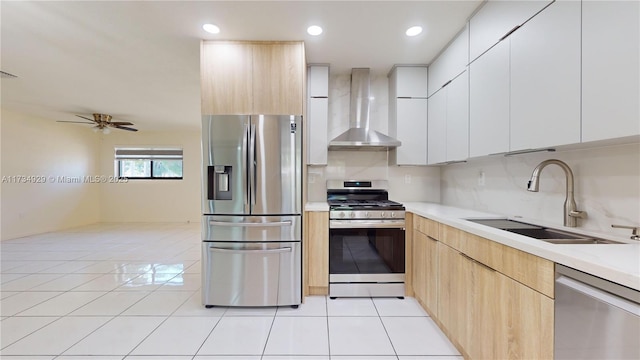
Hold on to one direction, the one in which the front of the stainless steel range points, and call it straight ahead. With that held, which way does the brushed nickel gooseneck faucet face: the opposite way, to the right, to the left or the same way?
to the right

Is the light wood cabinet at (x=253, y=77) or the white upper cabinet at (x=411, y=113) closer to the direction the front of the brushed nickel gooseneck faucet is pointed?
the light wood cabinet

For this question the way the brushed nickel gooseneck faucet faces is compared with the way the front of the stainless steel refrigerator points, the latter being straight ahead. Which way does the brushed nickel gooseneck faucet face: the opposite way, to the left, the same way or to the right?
to the right

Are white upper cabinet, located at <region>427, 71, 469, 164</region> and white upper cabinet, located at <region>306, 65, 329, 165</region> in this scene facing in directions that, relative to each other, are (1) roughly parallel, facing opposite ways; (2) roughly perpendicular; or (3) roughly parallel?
roughly perpendicular

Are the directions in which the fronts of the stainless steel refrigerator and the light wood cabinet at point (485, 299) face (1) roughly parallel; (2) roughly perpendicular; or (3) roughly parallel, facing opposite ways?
roughly perpendicular
